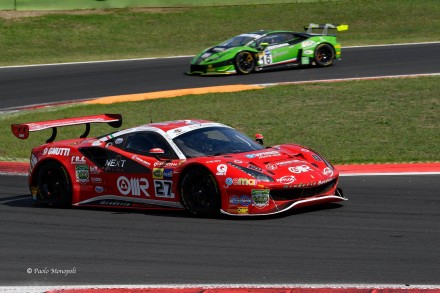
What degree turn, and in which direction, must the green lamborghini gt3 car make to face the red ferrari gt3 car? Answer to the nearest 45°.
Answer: approximately 45° to its left

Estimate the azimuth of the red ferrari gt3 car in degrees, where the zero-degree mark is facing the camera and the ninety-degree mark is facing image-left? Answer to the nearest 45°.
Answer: approximately 315°

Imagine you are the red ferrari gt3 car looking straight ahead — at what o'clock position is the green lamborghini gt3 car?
The green lamborghini gt3 car is roughly at 8 o'clock from the red ferrari gt3 car.

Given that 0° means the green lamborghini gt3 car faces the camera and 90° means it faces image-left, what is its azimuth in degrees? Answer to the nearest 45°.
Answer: approximately 45°
